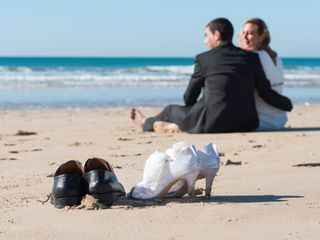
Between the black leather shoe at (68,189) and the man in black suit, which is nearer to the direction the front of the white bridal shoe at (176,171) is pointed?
the black leather shoe

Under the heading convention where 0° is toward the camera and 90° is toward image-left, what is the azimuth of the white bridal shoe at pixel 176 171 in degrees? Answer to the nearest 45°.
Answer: approximately 90°

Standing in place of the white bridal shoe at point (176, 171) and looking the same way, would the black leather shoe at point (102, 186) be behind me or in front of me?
in front

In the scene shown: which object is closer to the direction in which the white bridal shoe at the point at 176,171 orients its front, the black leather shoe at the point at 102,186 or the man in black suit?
the black leather shoe

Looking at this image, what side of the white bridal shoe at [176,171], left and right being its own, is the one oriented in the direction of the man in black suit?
right

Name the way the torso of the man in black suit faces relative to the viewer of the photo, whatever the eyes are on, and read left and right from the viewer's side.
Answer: facing away from the viewer and to the left of the viewer

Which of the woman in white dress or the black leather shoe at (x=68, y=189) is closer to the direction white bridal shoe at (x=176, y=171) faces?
the black leather shoe

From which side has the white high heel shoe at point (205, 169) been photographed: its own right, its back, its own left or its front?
left

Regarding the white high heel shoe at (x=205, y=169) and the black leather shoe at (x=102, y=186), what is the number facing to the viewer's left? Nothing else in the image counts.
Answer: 1
